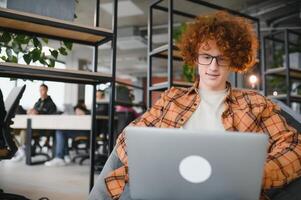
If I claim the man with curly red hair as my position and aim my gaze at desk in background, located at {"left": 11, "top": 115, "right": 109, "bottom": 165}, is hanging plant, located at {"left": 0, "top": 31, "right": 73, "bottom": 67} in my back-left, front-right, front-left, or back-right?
front-left

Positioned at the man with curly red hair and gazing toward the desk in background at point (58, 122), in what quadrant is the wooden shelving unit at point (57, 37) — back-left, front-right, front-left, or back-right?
front-left

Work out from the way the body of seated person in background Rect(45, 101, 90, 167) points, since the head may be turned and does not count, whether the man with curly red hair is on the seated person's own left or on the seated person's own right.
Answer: on the seated person's own left

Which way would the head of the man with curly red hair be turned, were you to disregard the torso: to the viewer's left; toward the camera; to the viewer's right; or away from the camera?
toward the camera
